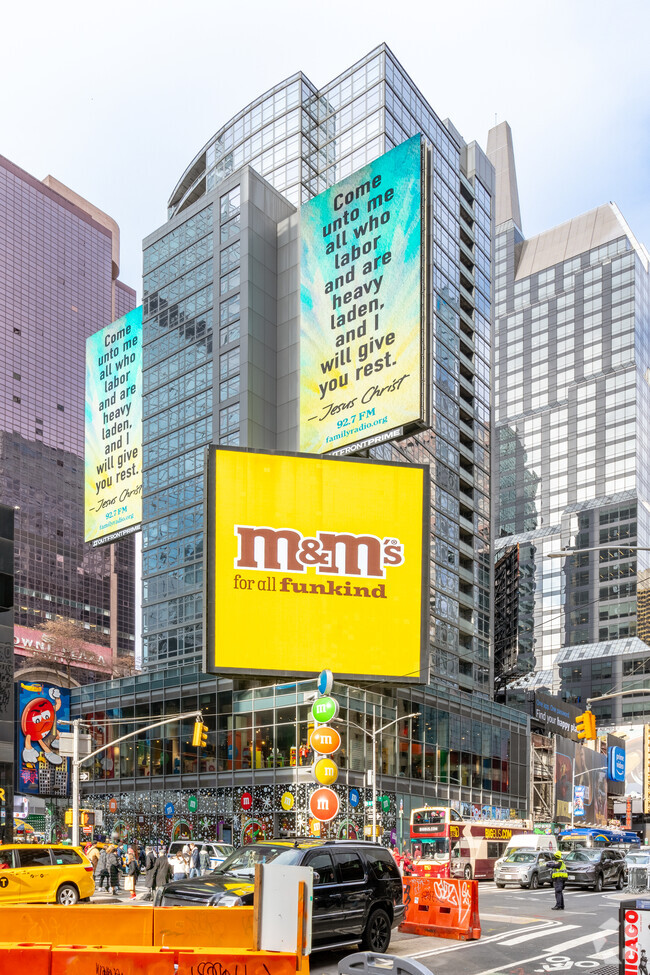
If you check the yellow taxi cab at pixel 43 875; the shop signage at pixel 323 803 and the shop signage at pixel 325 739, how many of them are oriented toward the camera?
2

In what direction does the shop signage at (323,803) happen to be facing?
toward the camera

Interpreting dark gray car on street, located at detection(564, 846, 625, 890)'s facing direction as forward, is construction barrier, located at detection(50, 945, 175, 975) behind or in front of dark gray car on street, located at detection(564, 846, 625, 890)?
in front

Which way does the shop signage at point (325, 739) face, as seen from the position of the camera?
facing the viewer

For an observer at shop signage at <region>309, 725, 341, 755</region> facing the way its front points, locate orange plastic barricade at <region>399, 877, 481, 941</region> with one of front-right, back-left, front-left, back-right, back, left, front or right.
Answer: front

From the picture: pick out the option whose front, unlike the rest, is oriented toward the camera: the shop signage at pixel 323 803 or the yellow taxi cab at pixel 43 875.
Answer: the shop signage

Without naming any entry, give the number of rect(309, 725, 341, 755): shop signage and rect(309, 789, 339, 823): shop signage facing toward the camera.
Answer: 2

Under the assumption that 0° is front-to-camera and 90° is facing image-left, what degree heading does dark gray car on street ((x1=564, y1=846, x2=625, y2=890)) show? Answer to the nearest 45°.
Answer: approximately 45°

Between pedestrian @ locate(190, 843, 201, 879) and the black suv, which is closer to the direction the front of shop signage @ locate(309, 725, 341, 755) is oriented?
the black suv

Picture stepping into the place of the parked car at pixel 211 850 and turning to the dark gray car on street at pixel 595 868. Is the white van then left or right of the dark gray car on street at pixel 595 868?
left
